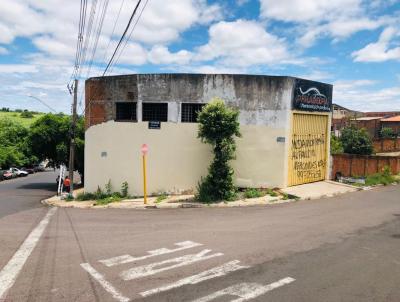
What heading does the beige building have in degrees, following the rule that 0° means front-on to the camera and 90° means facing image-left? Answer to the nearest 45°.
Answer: approximately 315°

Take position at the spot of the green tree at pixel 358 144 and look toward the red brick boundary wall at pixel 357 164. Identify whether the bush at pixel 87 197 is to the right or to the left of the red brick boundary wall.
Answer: right

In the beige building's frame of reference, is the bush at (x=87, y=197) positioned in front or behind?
behind

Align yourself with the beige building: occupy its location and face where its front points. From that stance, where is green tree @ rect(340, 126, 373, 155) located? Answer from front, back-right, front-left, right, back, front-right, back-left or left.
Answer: left

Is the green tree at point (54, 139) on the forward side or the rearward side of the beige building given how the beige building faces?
on the rearward side
